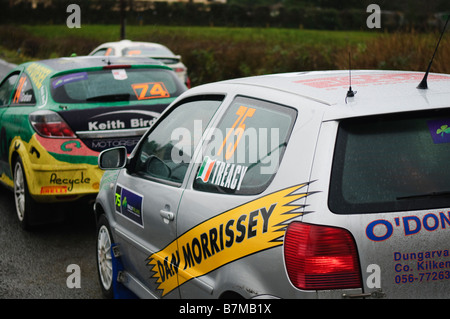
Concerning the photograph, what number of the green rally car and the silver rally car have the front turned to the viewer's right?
0

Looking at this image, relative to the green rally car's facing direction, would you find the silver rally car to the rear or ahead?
to the rear

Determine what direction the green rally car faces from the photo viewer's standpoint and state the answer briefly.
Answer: facing away from the viewer and to the left of the viewer

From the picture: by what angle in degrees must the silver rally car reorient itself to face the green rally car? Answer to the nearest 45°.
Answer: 0° — it already faces it

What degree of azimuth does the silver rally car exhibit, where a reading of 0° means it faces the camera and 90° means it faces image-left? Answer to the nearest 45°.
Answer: approximately 135°
